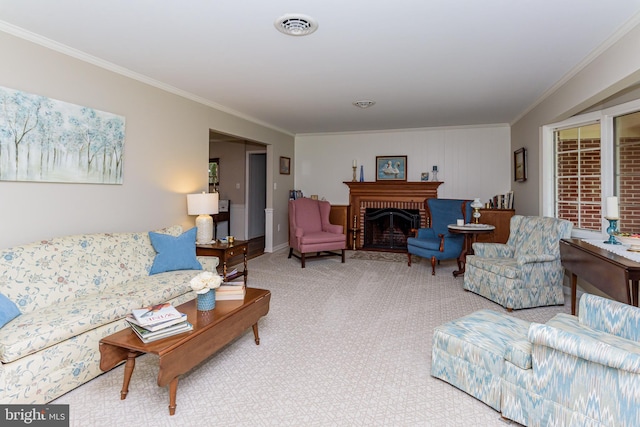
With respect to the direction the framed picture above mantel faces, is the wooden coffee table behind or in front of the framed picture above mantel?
in front

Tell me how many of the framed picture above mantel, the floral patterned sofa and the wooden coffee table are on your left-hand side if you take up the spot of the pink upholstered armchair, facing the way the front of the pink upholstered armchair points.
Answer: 1

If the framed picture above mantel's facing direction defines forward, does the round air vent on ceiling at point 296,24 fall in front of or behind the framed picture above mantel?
in front

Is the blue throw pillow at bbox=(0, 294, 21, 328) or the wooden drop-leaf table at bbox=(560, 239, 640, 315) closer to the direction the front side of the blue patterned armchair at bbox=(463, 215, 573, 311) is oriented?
the blue throw pillow

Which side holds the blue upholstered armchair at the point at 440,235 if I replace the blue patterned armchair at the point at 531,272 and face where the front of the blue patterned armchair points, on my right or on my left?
on my right

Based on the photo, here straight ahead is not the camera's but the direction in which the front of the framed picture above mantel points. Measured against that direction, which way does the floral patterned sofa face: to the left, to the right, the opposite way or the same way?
to the left
